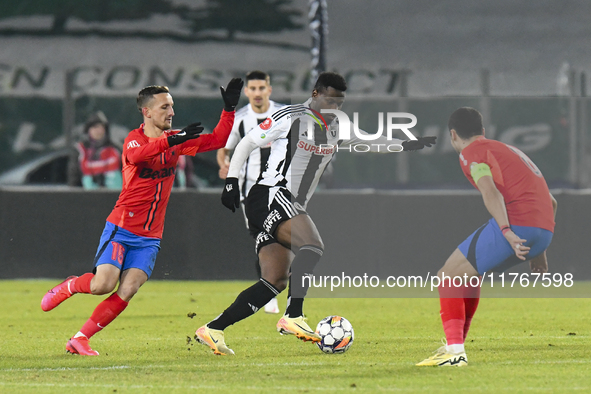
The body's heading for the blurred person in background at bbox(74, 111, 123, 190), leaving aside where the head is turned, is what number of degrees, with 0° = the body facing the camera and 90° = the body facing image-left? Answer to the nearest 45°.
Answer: approximately 0°

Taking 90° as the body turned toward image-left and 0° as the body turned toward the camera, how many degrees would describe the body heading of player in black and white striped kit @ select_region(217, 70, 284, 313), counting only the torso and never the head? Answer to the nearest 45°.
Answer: approximately 0°

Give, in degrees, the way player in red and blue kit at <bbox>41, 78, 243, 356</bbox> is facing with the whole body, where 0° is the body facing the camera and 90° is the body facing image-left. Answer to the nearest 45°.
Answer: approximately 315°

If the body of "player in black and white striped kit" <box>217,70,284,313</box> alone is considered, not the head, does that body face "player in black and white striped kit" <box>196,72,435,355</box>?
yes

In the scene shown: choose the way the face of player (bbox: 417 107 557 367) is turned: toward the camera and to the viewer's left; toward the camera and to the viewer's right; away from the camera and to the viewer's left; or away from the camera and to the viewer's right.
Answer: away from the camera and to the viewer's left
